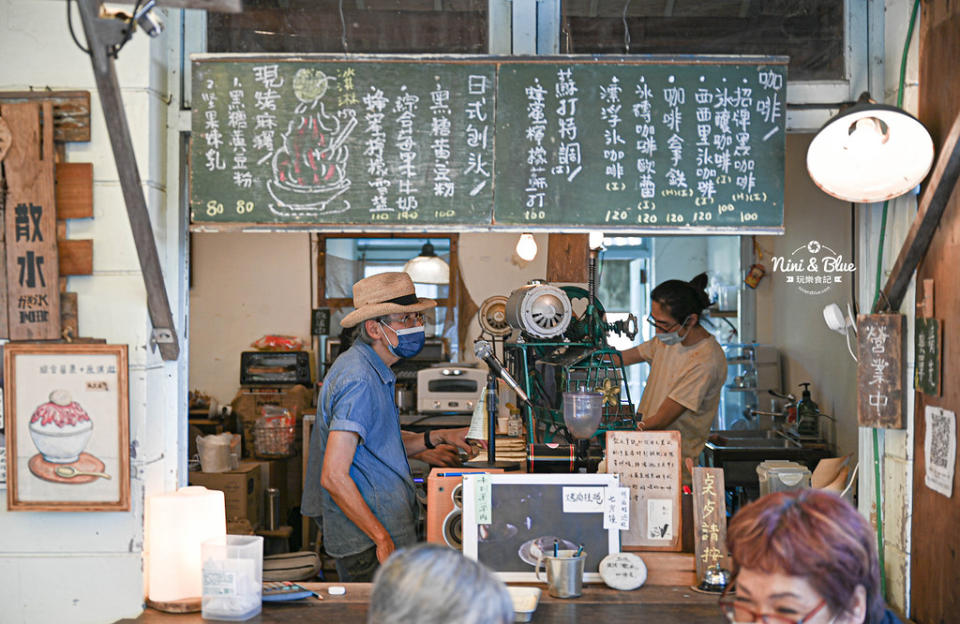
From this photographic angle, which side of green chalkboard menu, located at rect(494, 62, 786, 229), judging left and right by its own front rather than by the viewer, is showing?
front

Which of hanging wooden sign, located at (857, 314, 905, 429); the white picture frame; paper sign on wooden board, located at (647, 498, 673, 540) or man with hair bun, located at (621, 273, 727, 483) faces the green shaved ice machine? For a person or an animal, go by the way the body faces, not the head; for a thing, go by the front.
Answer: the man with hair bun

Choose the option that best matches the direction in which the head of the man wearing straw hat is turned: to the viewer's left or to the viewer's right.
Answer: to the viewer's right

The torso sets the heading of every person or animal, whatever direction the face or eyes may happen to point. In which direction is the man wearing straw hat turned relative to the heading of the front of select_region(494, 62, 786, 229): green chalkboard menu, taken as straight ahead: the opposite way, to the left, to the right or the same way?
to the left

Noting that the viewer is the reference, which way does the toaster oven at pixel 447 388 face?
facing the viewer

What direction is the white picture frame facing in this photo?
toward the camera

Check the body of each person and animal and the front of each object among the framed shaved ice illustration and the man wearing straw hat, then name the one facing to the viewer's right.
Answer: the man wearing straw hat

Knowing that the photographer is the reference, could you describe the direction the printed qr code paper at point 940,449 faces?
facing the viewer and to the left of the viewer

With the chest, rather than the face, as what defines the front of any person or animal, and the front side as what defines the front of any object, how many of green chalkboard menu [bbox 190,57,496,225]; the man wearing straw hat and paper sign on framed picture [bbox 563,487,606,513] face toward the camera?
2

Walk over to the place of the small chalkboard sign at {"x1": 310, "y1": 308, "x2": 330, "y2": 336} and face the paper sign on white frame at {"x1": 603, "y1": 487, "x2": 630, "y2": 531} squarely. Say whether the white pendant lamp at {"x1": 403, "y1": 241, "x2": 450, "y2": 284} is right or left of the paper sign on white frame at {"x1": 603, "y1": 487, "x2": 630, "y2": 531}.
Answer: left

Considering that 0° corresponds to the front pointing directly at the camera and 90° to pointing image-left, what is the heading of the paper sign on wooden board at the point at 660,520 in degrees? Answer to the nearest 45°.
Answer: approximately 0°

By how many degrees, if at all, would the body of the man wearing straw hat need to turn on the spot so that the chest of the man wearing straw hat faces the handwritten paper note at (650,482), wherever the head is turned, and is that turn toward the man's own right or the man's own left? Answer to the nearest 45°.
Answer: approximately 45° to the man's own right

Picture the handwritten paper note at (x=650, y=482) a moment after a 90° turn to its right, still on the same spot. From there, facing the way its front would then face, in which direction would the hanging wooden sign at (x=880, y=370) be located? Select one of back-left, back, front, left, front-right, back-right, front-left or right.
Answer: back
